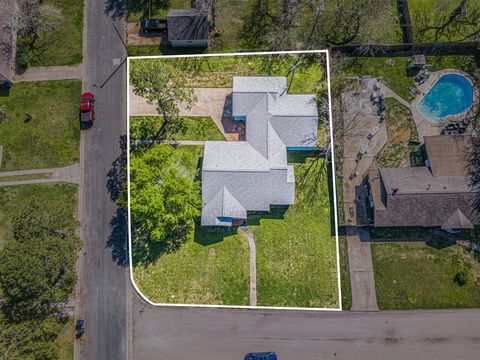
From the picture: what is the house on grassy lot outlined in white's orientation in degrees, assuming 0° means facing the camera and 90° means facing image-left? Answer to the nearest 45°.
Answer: approximately 0°

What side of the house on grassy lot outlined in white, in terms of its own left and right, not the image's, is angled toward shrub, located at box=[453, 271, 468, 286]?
left

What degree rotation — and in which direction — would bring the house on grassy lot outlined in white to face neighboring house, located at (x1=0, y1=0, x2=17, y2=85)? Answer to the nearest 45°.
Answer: approximately 90° to its right

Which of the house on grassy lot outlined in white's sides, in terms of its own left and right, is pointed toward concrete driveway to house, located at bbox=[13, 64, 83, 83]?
right

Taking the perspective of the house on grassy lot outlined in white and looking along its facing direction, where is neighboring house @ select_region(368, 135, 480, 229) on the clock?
The neighboring house is roughly at 9 o'clock from the house on grassy lot outlined in white.

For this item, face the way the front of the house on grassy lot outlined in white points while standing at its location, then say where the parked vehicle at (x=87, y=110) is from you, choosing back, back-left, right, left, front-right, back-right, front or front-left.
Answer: right

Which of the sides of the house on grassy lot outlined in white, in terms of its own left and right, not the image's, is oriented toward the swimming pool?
left

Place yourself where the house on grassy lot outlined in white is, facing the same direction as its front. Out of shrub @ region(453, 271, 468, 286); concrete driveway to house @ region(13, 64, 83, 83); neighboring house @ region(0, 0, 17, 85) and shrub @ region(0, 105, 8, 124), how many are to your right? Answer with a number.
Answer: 3

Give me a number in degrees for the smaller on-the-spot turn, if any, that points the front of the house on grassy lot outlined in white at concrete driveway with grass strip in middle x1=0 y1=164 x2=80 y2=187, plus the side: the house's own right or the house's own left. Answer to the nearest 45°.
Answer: approximately 90° to the house's own right
